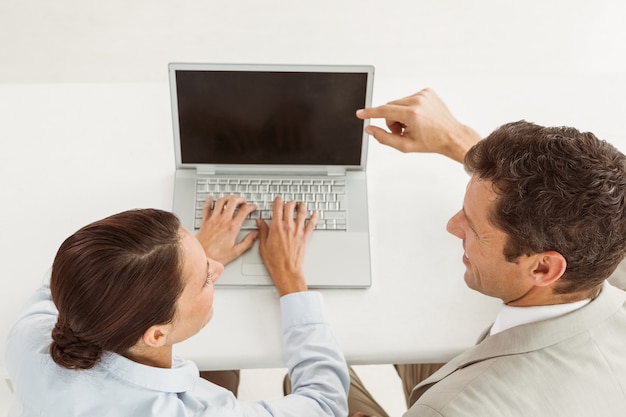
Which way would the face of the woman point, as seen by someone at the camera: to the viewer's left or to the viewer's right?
to the viewer's right

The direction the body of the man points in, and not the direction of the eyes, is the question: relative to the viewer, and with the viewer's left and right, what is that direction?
facing away from the viewer and to the left of the viewer

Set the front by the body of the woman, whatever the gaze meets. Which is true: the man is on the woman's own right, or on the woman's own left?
on the woman's own right

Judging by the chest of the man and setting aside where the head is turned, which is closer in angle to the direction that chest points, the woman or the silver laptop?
the silver laptop

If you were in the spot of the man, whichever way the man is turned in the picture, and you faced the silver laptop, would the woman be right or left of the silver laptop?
left

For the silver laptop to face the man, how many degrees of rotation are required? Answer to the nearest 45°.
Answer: approximately 45° to its left

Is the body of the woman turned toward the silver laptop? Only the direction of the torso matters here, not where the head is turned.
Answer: yes

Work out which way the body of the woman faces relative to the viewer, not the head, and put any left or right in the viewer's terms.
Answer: facing away from the viewer and to the right of the viewer

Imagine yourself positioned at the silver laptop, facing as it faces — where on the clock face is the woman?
The woman is roughly at 1 o'clock from the silver laptop.

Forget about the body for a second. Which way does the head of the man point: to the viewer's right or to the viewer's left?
to the viewer's left
